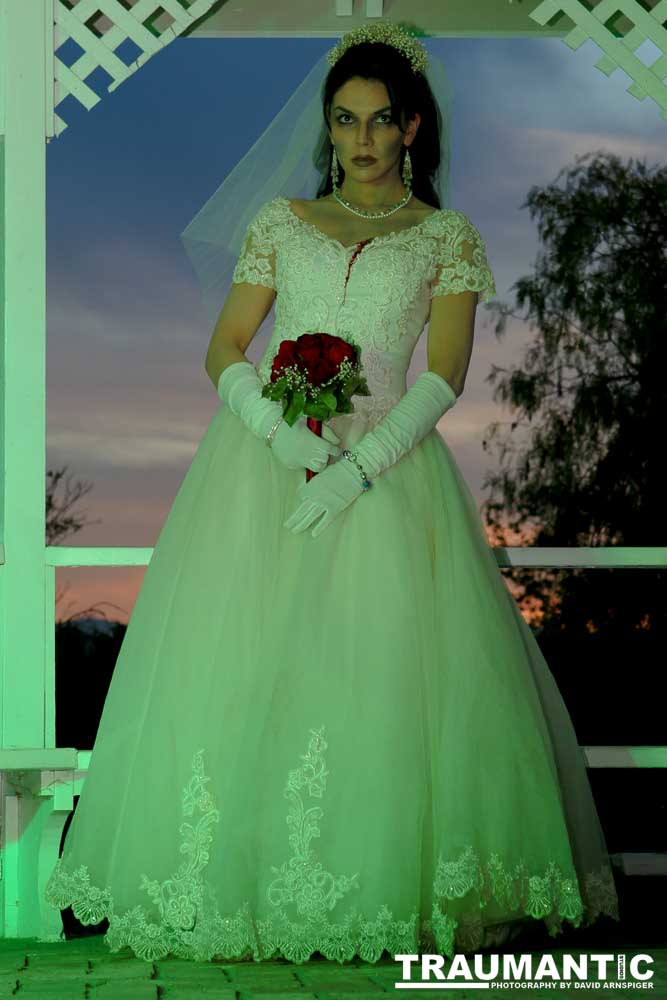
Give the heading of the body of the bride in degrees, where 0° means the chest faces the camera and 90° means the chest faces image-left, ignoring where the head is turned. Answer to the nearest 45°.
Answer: approximately 0°

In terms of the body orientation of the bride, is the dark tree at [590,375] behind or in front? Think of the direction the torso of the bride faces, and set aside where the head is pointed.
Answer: behind
